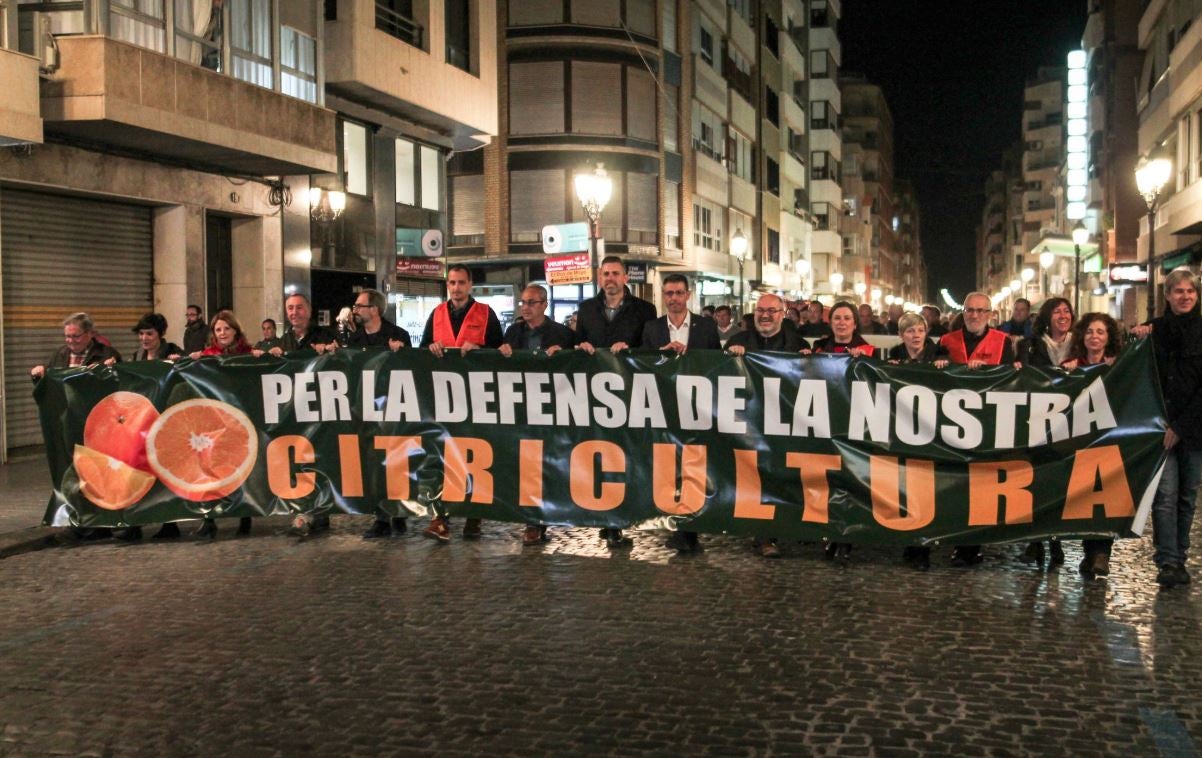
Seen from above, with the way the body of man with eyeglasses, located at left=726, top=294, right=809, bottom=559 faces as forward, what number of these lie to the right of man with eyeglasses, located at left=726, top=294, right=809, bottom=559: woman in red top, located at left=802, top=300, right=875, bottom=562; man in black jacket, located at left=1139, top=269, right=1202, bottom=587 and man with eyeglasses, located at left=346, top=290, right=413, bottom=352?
1

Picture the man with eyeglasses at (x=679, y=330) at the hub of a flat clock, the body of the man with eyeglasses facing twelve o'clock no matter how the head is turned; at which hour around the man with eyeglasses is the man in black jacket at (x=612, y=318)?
The man in black jacket is roughly at 4 o'clock from the man with eyeglasses.

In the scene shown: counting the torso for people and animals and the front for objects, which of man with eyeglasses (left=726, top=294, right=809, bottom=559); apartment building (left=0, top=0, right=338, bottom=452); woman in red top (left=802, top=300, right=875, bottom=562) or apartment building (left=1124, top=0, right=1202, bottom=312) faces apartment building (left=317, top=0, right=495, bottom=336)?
apartment building (left=1124, top=0, right=1202, bottom=312)

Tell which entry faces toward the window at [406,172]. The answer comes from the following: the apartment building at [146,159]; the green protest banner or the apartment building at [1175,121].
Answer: the apartment building at [1175,121]

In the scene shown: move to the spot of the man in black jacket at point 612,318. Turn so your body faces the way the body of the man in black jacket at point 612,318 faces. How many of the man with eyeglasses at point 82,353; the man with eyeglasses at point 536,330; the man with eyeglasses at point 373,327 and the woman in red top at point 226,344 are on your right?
4

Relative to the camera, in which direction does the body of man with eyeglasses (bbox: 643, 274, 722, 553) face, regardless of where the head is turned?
toward the camera

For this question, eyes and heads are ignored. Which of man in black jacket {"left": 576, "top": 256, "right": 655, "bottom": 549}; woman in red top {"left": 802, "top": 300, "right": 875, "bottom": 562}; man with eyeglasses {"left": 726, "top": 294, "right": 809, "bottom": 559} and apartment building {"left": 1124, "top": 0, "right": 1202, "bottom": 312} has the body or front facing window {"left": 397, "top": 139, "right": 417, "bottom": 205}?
the apartment building

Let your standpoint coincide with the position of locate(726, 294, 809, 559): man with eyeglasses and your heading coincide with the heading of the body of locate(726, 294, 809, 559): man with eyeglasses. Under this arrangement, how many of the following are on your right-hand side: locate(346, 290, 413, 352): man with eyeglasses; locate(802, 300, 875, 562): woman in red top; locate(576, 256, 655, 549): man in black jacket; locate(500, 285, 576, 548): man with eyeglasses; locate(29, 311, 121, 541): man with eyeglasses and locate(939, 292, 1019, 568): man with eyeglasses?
4

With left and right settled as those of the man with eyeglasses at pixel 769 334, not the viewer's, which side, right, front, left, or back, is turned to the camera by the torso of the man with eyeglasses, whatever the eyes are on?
front

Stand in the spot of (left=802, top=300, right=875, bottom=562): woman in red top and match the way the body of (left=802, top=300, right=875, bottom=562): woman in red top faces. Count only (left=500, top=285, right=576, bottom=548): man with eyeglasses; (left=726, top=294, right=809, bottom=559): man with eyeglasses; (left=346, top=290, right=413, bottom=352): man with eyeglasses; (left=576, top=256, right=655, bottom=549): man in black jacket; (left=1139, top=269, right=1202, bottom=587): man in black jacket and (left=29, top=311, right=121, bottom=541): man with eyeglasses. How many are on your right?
5

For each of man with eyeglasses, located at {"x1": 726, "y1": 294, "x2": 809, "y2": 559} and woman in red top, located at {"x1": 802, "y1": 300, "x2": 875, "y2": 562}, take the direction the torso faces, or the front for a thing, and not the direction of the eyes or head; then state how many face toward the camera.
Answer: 2

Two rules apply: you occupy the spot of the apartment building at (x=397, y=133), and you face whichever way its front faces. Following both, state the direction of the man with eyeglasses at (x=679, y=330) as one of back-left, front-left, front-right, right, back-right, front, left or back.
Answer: front-right

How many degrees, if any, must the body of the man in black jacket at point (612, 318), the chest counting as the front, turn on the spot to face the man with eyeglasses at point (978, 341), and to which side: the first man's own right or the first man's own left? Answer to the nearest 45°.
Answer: approximately 90° to the first man's own left

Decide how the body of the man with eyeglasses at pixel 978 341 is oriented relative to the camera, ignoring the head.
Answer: toward the camera

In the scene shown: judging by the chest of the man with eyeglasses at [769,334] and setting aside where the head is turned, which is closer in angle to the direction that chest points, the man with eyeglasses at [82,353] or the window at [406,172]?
the man with eyeglasses

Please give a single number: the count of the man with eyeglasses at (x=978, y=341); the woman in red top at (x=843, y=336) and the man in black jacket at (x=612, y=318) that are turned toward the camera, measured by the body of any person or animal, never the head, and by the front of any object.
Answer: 3

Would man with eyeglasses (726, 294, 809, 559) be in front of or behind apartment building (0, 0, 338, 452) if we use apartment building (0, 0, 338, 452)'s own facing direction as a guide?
in front
